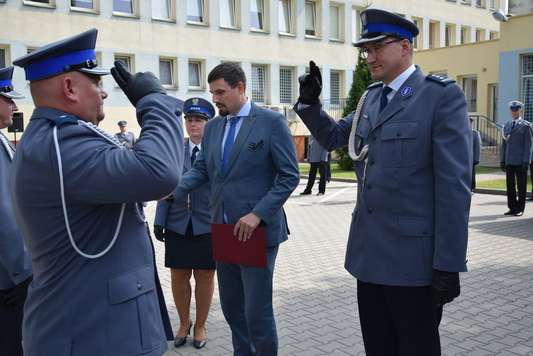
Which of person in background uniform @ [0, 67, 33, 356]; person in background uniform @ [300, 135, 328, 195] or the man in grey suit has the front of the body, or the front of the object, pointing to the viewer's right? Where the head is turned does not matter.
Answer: person in background uniform @ [0, 67, 33, 356]

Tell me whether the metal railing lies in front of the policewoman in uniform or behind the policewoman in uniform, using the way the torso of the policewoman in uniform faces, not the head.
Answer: behind

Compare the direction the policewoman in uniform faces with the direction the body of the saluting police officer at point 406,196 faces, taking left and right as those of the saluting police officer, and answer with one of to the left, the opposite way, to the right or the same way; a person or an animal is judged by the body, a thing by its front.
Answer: to the left

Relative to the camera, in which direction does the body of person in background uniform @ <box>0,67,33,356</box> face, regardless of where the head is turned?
to the viewer's right

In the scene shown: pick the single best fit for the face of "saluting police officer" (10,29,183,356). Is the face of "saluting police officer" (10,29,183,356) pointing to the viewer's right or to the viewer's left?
to the viewer's right

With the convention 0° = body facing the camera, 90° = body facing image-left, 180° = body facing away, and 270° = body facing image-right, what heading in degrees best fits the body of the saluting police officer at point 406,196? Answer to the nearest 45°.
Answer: approximately 45°
